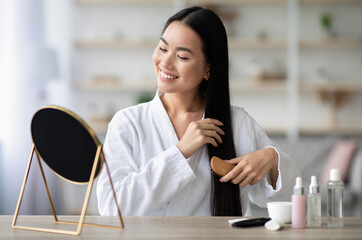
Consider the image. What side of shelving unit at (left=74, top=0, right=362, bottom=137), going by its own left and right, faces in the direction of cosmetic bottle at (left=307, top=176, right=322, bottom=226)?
front

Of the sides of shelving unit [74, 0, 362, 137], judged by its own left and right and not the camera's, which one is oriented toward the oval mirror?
front

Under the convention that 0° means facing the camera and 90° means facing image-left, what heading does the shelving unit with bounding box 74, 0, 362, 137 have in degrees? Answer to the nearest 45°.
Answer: approximately 0°

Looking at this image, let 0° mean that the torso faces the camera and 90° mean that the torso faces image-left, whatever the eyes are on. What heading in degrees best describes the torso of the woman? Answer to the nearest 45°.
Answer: approximately 0°

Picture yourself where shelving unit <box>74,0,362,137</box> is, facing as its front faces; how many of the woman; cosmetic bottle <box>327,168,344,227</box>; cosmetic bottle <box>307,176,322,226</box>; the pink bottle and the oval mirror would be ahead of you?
5

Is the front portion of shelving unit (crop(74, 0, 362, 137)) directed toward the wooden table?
yes

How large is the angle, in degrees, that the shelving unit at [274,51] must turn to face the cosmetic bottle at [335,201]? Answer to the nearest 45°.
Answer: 0° — it already faces it

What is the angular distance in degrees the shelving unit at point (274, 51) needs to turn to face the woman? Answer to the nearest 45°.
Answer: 0° — it already faces them

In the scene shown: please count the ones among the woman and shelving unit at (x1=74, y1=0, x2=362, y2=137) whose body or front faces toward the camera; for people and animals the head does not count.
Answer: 2

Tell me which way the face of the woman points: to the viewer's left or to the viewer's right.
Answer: to the viewer's left

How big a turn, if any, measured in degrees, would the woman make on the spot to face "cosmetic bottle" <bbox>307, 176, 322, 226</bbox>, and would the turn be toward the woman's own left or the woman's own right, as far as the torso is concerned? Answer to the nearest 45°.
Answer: approximately 45° to the woman's own left

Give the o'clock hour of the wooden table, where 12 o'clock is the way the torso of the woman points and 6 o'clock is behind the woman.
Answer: The wooden table is roughly at 12 o'clock from the woman.
